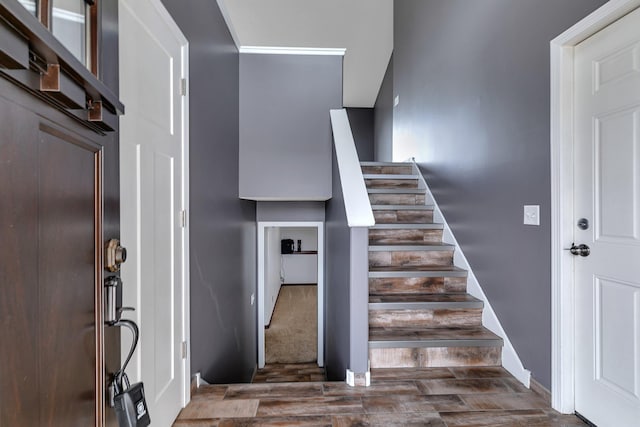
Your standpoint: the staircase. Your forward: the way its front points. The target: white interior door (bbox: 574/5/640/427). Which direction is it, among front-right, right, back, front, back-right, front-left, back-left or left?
front-left

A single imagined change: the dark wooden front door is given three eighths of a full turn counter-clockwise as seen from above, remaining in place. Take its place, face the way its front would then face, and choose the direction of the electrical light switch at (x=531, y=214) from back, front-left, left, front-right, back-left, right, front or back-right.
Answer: right

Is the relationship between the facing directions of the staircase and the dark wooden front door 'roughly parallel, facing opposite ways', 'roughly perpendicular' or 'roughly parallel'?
roughly perpendicular

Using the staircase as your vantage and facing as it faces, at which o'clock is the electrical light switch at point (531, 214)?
The electrical light switch is roughly at 10 o'clock from the staircase.

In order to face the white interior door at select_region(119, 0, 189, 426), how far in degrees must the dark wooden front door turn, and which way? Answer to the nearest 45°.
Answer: approximately 90° to its left

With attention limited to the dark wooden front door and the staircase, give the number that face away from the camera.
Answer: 0

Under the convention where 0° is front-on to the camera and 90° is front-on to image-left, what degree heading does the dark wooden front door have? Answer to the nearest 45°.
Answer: approximately 315°

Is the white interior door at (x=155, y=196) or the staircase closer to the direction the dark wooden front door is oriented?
the staircase

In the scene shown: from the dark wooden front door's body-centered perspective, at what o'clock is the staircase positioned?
The staircase is roughly at 10 o'clock from the dark wooden front door.

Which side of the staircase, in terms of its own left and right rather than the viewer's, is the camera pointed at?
front
